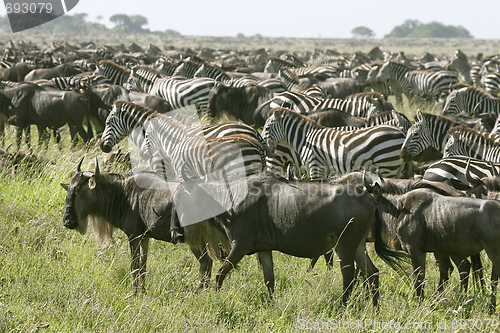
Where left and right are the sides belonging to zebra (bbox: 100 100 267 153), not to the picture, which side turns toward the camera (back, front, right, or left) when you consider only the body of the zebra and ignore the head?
left

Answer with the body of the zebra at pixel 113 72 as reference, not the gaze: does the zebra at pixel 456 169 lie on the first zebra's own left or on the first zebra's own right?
on the first zebra's own left

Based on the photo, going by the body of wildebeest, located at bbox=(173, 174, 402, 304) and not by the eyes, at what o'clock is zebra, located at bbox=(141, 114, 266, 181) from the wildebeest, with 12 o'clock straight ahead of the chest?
The zebra is roughly at 2 o'clock from the wildebeest.

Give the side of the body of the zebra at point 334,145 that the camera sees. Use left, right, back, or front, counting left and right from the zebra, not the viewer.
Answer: left

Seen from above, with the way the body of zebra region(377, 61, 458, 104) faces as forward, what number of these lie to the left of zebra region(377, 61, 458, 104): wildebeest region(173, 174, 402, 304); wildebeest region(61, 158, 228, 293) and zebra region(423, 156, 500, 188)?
3

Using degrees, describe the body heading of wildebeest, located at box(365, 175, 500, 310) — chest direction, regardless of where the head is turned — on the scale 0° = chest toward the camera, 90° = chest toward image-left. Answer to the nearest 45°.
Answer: approximately 90°

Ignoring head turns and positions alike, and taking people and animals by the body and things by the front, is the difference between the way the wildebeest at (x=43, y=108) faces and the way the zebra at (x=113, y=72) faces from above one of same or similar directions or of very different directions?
same or similar directions

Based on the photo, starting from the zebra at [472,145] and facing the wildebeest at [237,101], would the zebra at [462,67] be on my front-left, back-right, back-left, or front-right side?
front-right

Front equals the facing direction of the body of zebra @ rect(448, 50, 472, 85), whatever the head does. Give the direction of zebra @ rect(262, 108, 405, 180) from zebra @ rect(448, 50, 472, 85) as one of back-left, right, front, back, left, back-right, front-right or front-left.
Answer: left

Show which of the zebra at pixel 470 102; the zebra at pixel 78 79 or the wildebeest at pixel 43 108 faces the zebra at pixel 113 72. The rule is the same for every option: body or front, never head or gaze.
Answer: the zebra at pixel 470 102

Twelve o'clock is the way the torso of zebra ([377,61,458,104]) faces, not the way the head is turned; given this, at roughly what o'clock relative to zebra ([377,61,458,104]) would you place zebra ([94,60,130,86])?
zebra ([94,60,130,86]) is roughly at 11 o'clock from zebra ([377,61,458,104]).

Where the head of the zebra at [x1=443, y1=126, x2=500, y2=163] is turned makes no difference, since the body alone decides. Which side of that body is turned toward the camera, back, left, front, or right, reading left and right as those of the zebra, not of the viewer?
left

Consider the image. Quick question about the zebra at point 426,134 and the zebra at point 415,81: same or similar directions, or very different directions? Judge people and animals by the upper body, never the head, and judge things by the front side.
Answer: same or similar directions

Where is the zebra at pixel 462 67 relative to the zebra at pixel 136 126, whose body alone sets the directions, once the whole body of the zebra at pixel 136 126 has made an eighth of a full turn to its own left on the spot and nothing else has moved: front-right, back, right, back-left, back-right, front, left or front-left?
back

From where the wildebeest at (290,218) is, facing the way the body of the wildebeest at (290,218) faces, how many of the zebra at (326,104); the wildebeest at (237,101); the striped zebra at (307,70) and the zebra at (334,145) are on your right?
4

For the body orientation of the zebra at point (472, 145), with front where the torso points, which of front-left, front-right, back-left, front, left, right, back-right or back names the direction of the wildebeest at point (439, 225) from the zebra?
left
